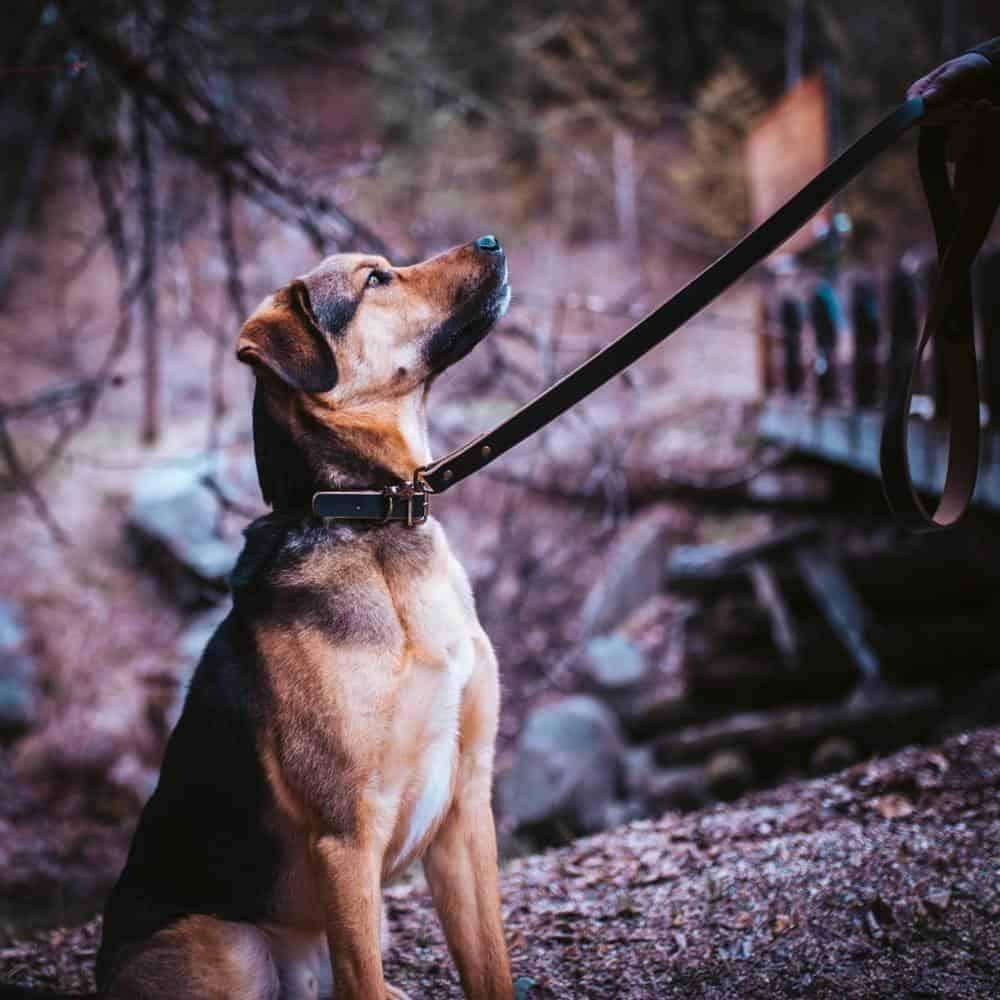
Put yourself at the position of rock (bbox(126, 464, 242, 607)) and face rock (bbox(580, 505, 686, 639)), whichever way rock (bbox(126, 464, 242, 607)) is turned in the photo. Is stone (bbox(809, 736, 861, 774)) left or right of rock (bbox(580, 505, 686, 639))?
right

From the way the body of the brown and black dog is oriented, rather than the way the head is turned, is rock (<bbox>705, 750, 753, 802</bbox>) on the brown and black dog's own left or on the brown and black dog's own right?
on the brown and black dog's own left

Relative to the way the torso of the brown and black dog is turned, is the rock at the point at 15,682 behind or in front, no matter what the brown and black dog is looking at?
behind

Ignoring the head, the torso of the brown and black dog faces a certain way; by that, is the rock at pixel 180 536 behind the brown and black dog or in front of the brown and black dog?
behind

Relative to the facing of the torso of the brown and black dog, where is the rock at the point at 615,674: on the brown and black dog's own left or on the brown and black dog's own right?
on the brown and black dog's own left

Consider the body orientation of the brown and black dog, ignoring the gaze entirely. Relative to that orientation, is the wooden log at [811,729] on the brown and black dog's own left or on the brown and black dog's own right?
on the brown and black dog's own left

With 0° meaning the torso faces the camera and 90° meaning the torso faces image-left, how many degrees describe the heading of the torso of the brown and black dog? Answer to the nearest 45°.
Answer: approximately 315°
